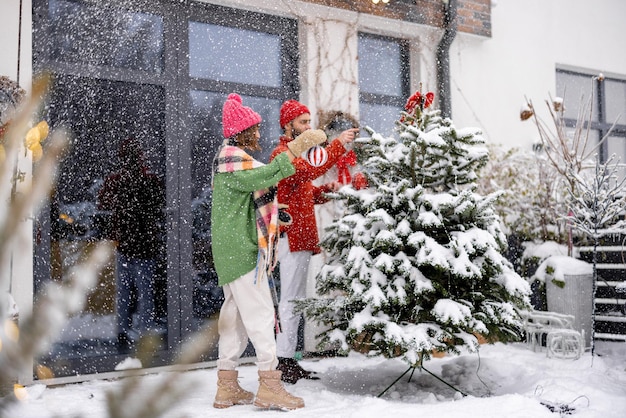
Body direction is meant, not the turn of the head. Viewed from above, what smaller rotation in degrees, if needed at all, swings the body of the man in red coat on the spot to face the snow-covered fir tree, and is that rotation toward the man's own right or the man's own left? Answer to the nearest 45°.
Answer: approximately 45° to the man's own right

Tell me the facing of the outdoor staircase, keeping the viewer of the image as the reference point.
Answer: facing the viewer

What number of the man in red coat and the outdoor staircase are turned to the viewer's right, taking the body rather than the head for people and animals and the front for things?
1

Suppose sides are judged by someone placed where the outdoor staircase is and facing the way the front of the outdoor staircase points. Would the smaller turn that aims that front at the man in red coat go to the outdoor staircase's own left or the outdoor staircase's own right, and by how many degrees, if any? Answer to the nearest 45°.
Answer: approximately 45° to the outdoor staircase's own right

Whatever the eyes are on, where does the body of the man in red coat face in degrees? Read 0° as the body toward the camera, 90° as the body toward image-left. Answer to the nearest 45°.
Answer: approximately 270°

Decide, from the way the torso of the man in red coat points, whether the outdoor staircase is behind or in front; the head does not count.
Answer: in front

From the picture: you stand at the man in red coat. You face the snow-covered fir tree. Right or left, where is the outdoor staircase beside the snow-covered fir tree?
left

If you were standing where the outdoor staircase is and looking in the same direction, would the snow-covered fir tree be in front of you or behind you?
in front
